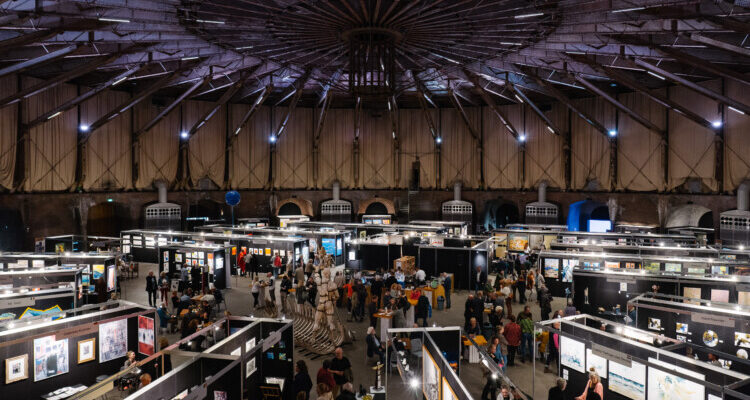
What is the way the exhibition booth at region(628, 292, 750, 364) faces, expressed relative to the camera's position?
facing the viewer and to the left of the viewer

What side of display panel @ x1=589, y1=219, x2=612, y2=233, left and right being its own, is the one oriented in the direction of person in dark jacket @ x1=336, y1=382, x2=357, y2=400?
front

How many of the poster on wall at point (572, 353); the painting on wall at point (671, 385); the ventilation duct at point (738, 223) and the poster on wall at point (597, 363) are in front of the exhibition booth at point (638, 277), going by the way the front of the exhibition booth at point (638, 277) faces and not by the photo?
3

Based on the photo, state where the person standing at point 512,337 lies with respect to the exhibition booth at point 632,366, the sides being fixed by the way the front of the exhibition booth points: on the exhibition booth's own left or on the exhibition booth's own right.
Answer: on the exhibition booth's own right

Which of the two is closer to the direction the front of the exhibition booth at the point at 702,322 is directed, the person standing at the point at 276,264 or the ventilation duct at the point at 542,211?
the person standing

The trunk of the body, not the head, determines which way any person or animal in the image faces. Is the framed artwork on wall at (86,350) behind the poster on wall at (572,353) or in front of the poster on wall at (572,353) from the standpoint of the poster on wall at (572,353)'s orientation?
in front

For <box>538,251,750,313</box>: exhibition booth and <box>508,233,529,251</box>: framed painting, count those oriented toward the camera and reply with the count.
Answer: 2

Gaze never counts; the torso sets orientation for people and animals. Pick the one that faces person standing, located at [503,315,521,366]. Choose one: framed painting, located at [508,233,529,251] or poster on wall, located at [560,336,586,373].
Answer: the framed painting

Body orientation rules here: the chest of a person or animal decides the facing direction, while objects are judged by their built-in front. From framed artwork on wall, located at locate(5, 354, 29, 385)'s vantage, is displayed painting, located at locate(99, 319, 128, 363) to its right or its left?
on its left

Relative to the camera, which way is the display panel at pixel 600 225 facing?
toward the camera

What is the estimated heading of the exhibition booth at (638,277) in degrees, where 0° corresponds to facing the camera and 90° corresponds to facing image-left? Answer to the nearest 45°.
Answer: approximately 0°

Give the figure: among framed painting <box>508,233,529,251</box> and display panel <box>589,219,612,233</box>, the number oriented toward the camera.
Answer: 2

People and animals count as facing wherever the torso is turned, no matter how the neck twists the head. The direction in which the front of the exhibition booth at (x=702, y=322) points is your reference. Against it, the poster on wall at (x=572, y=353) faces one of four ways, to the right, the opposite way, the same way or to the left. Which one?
the same way

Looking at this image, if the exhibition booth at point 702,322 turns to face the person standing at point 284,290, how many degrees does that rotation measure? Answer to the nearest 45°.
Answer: approximately 45° to its right

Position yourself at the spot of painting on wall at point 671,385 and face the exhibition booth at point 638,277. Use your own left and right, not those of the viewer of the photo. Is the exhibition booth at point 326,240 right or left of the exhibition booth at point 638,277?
left

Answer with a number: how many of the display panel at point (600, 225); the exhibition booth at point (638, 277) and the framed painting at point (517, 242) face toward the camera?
3

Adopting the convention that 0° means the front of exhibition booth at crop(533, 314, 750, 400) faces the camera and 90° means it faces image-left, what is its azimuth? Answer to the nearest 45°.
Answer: approximately 45°

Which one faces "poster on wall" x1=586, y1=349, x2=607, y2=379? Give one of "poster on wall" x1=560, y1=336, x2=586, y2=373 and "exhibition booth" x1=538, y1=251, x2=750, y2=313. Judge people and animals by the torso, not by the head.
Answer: the exhibition booth

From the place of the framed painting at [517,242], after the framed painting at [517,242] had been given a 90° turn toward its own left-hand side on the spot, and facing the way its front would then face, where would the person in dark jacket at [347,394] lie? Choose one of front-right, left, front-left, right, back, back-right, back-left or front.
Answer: right

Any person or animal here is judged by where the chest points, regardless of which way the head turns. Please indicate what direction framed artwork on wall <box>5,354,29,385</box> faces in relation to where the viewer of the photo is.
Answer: facing the viewer and to the right of the viewer

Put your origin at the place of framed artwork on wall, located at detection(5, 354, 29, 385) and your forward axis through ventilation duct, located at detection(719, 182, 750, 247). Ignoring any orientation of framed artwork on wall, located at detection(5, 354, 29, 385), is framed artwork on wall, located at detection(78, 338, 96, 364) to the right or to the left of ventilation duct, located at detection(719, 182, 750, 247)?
left
